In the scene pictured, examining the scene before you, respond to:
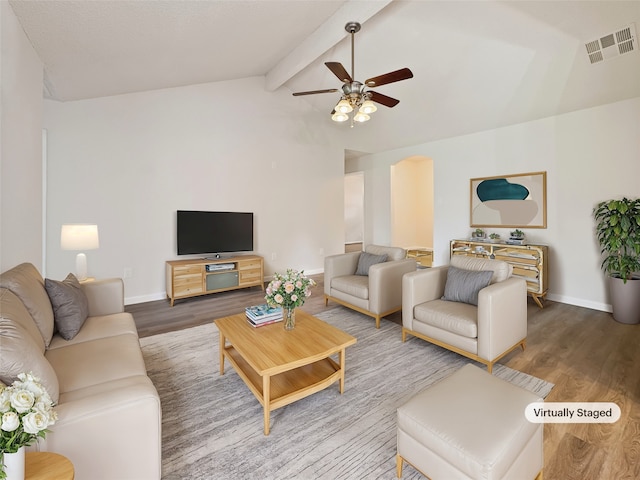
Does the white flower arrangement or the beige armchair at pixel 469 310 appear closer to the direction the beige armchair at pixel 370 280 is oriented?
the white flower arrangement

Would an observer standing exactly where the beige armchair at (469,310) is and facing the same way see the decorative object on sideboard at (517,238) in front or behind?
behind

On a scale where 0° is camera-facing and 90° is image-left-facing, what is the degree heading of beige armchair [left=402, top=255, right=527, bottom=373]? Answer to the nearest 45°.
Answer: approximately 45°

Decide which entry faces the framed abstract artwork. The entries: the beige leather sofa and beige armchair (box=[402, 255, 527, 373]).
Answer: the beige leather sofa

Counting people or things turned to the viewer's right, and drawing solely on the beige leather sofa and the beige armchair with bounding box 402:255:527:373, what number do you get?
1

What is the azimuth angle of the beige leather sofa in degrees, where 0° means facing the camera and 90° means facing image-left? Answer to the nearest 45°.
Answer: approximately 270°

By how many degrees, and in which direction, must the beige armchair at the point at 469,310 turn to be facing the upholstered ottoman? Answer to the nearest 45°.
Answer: approximately 45° to its left

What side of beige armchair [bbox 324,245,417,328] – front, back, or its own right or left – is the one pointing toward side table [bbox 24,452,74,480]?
front

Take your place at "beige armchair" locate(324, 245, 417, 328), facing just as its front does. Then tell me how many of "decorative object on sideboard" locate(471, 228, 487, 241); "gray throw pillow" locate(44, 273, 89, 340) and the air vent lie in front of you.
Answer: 1

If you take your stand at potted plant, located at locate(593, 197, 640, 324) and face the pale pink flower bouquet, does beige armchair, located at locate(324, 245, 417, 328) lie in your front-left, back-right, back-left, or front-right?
front-right

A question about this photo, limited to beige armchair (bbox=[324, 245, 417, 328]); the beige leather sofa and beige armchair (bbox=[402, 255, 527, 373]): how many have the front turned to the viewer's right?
1

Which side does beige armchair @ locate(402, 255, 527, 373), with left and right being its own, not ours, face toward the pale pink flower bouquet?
front

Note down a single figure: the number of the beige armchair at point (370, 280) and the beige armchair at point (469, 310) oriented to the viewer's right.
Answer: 0

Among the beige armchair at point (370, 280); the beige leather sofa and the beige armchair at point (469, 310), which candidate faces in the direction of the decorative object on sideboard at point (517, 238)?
the beige leather sofa

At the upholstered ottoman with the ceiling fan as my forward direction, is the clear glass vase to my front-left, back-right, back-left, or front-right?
front-left

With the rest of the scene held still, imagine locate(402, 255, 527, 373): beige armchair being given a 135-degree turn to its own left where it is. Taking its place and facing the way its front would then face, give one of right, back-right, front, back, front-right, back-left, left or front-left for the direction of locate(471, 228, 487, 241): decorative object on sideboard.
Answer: left
